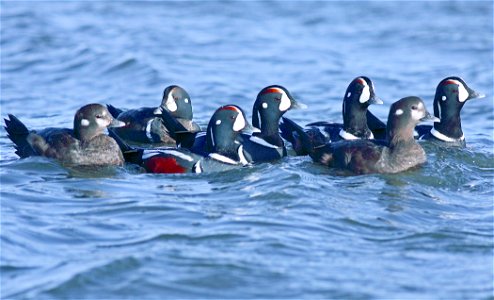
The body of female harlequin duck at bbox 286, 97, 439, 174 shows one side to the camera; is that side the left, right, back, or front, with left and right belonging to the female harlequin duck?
right

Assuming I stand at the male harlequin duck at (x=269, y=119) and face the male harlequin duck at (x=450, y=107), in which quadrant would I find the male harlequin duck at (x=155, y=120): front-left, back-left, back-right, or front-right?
back-left

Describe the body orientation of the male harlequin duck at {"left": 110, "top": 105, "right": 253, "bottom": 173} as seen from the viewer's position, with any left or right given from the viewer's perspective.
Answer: facing to the right of the viewer

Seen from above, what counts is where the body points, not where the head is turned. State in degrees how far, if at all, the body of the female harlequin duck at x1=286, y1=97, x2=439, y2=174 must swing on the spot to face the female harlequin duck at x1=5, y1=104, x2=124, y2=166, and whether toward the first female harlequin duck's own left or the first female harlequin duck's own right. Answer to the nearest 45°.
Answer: approximately 180°

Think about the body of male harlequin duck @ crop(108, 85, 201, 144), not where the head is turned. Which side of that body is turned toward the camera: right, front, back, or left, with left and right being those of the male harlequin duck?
right

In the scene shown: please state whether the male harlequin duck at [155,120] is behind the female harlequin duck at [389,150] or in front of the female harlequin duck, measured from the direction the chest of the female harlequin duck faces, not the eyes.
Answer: behind

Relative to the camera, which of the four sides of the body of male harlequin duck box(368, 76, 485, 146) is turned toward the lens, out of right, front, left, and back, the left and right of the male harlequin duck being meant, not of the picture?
right

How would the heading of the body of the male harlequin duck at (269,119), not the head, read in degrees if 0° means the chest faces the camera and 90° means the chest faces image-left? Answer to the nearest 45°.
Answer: approximately 270°

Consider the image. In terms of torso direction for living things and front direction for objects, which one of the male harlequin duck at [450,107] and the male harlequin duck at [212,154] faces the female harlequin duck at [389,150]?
the male harlequin duck at [212,154]

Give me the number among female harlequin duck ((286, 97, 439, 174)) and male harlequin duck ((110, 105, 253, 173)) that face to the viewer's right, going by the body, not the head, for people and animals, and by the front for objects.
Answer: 2

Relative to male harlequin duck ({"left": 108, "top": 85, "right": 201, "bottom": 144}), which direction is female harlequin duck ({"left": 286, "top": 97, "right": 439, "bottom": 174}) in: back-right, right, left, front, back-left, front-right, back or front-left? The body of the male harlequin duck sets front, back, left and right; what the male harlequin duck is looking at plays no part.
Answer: front-right

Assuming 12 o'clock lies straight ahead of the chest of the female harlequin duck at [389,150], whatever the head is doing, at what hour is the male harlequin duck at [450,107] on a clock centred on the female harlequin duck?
The male harlequin duck is roughly at 10 o'clock from the female harlequin duck.

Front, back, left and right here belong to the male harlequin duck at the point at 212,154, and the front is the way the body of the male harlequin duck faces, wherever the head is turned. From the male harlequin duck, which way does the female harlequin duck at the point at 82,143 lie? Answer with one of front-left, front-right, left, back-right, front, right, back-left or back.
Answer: back

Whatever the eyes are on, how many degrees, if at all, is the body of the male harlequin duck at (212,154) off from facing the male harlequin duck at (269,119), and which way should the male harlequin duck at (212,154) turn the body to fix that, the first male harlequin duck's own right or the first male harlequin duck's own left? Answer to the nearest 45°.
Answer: approximately 45° to the first male harlequin duck's own left
